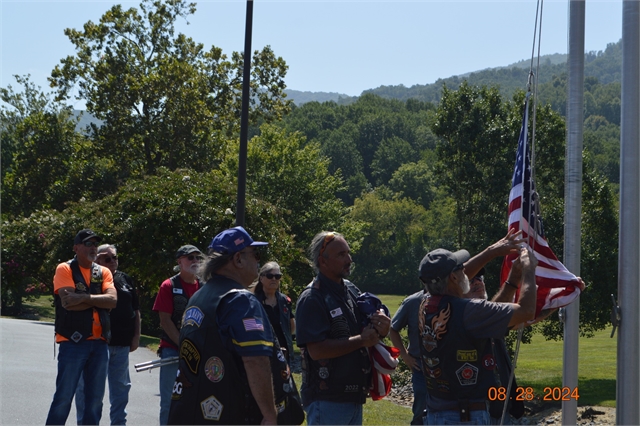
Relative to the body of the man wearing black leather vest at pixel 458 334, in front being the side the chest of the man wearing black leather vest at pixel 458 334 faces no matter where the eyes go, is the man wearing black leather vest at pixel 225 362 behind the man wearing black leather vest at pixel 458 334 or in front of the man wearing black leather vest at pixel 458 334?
behind

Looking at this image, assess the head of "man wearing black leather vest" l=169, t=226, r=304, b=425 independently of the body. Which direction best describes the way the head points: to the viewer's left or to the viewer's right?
to the viewer's right

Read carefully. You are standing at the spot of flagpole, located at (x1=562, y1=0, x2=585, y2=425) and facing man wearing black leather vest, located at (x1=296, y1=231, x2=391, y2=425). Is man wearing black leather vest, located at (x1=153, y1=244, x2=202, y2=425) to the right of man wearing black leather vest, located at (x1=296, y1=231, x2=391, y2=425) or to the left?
right

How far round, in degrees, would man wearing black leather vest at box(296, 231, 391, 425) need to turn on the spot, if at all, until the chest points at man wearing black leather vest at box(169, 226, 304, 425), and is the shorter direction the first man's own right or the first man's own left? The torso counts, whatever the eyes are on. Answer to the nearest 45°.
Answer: approximately 90° to the first man's own right

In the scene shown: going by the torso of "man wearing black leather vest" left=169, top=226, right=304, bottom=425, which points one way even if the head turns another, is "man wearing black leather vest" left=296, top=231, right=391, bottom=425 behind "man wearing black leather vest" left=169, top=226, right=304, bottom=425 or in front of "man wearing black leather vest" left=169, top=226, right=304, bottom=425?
in front

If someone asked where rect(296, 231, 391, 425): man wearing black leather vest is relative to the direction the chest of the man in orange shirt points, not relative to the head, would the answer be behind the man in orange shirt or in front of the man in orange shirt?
in front

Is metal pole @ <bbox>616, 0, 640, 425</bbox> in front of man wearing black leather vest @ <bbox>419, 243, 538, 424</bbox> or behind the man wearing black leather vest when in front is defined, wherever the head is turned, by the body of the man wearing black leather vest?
in front

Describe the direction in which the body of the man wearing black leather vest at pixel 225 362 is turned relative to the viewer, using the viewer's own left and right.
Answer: facing away from the viewer and to the right of the viewer

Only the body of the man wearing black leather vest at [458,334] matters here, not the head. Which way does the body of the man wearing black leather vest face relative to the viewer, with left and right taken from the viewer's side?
facing away from the viewer and to the right of the viewer

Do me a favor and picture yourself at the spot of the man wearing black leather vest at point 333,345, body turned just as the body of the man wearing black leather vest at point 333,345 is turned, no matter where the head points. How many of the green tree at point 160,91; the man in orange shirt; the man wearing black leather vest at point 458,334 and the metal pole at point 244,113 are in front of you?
1

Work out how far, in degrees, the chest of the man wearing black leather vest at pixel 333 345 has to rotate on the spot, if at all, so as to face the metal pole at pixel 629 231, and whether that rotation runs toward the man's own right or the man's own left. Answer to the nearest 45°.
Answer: approximately 45° to the man's own left

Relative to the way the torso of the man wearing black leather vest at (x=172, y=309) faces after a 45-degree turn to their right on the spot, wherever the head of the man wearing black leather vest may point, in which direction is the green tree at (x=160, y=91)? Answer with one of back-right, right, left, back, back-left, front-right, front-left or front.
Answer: back

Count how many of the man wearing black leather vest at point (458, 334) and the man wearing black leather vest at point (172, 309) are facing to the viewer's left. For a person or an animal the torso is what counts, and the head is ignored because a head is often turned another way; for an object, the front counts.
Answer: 0
